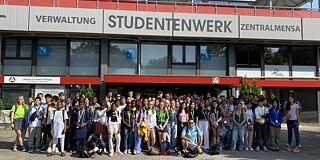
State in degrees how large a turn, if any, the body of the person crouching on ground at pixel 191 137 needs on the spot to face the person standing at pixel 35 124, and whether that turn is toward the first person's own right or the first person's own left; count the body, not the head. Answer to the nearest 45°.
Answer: approximately 90° to the first person's own right

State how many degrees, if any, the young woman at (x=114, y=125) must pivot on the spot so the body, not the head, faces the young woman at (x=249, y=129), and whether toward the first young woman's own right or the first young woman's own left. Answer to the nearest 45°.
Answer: approximately 90° to the first young woman's own left

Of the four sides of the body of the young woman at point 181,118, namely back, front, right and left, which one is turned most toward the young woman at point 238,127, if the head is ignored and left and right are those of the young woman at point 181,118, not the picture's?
left

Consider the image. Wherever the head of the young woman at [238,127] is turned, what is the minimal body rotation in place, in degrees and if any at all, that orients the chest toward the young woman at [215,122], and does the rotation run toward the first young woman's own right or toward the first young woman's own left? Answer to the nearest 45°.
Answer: approximately 45° to the first young woman's own right

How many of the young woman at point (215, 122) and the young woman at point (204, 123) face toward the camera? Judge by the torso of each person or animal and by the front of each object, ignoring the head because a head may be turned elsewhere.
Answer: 2

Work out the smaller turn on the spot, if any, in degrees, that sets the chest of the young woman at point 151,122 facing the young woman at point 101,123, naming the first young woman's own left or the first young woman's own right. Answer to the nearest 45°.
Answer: approximately 90° to the first young woman's own right

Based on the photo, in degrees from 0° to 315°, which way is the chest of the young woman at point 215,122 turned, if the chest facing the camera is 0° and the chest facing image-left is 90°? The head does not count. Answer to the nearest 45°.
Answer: approximately 0°

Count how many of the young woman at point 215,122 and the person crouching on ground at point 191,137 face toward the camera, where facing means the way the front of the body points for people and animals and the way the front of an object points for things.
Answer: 2

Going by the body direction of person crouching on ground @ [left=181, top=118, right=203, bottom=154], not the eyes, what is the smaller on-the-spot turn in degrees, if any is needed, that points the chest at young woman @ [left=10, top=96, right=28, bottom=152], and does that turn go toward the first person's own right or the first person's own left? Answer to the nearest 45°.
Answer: approximately 90° to the first person's own right

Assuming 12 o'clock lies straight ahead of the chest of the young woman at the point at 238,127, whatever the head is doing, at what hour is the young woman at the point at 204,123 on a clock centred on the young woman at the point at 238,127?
the young woman at the point at 204,123 is roughly at 2 o'clock from the young woman at the point at 238,127.

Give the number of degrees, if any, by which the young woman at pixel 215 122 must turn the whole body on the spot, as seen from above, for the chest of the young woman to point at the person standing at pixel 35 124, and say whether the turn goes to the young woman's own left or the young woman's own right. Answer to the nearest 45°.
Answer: approximately 90° to the young woman's own right
